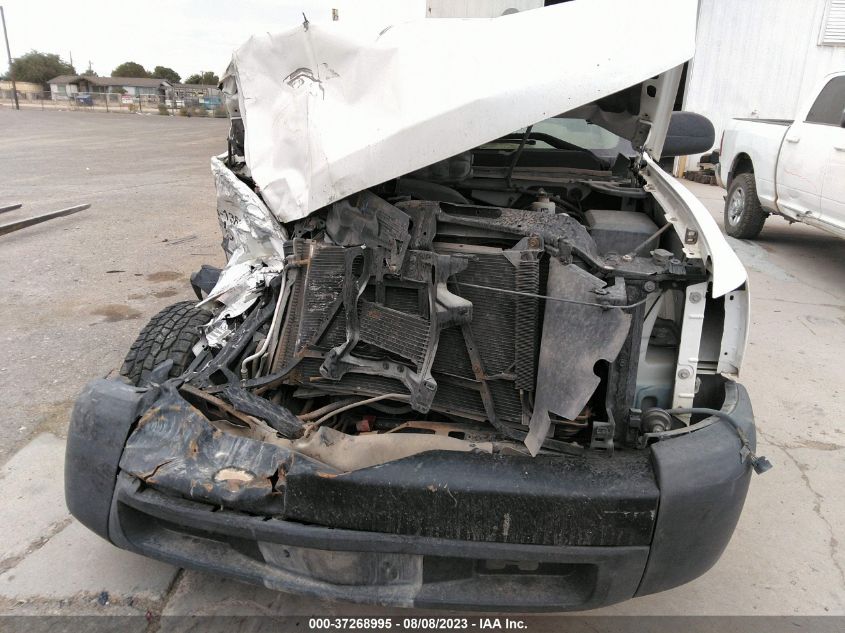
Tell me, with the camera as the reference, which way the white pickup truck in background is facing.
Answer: facing the viewer and to the right of the viewer

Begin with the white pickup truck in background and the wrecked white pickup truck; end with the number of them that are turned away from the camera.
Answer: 0

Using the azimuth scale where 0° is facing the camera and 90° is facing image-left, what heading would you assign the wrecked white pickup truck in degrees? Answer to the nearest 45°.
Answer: approximately 0°

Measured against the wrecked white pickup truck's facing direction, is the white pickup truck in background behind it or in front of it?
behind
